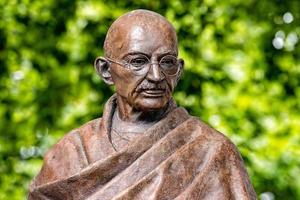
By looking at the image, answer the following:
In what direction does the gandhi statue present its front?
toward the camera
